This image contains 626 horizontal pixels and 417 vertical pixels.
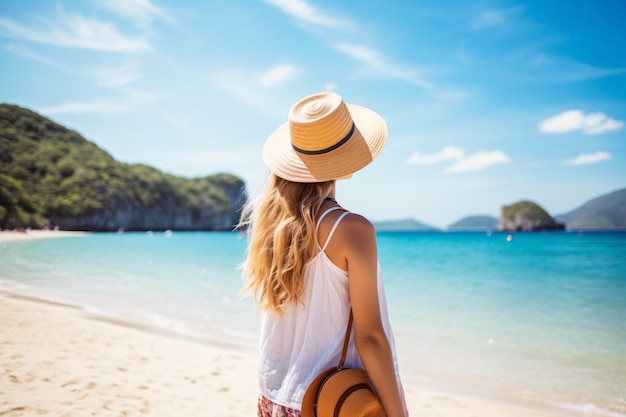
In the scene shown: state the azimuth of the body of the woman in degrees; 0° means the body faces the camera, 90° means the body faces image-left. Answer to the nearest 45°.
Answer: approximately 225°
